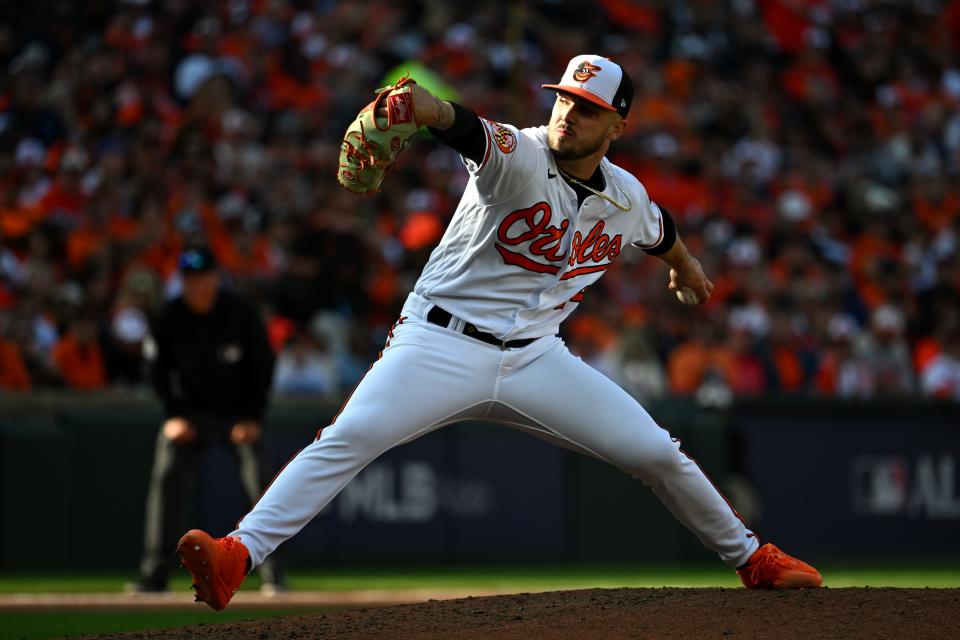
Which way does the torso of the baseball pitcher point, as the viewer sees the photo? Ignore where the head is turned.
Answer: toward the camera

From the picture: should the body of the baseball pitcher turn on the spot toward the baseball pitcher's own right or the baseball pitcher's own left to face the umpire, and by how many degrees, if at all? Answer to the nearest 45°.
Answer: approximately 135° to the baseball pitcher's own right

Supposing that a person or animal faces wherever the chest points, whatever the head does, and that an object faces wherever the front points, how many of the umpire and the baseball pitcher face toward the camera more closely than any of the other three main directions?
2

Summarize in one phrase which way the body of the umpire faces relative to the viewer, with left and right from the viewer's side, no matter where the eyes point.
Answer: facing the viewer

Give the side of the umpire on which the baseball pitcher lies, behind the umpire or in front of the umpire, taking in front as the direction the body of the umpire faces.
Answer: in front

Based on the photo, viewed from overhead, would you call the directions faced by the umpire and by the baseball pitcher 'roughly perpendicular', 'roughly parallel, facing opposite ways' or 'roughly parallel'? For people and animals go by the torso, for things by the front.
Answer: roughly parallel
